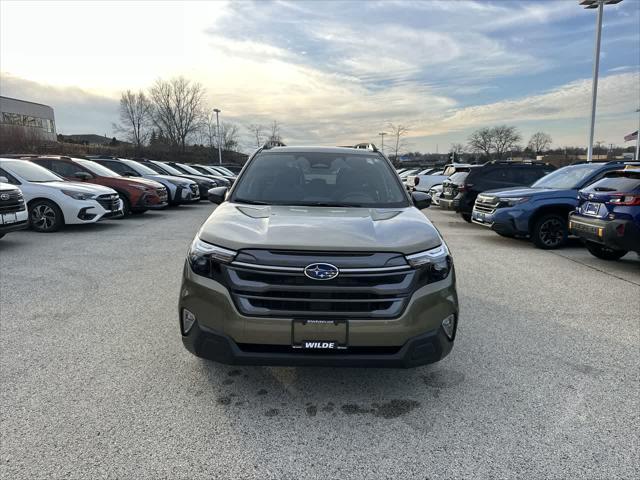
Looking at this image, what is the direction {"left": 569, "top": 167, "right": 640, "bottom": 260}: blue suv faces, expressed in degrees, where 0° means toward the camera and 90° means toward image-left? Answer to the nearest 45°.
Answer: approximately 225°

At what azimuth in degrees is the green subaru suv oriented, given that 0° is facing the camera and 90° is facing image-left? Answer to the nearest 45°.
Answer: approximately 0°

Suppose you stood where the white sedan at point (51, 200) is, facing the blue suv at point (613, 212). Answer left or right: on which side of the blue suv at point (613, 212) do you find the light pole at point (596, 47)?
left

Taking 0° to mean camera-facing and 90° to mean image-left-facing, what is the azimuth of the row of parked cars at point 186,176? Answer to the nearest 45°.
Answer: approximately 315°

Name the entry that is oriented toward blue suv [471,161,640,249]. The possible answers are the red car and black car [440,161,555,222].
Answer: the red car

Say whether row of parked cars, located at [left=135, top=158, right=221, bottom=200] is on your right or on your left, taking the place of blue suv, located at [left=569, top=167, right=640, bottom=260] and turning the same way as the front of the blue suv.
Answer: on your left

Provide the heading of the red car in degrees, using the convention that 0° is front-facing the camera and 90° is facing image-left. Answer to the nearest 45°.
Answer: approximately 315°

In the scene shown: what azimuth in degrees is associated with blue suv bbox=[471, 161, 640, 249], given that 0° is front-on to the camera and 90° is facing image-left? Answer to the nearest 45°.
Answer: approximately 45°

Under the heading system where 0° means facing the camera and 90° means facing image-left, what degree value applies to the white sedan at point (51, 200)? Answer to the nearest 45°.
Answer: approximately 315°
